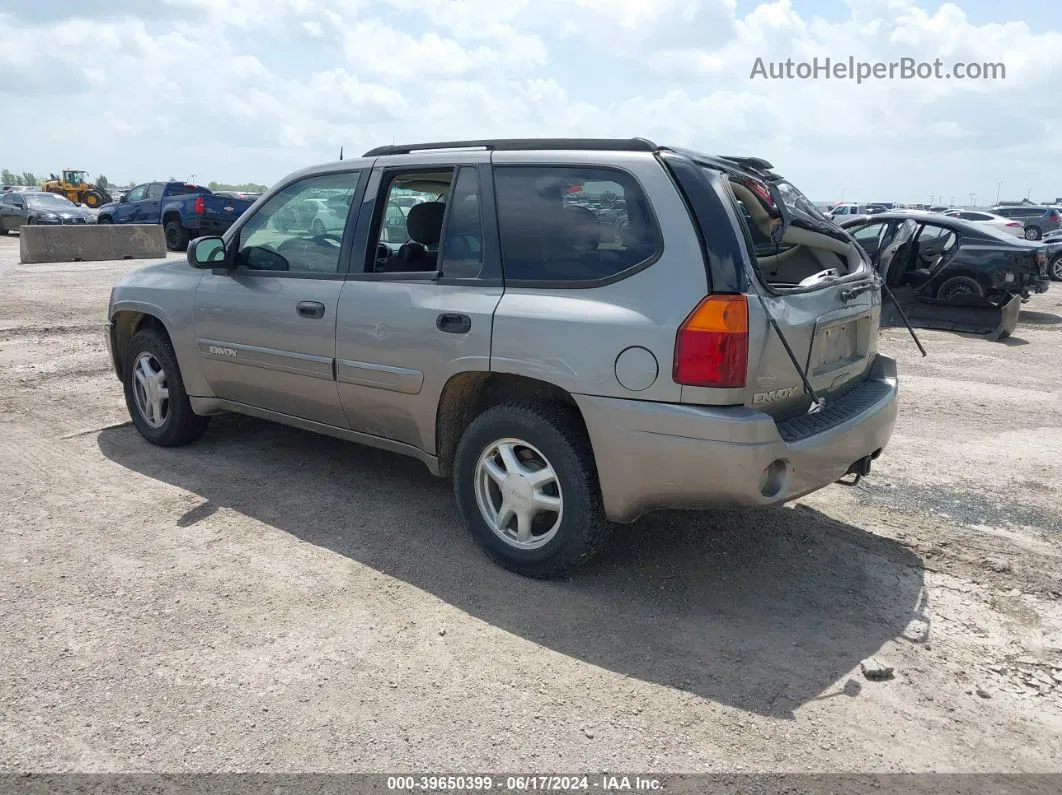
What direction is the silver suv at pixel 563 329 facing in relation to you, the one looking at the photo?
facing away from the viewer and to the left of the viewer

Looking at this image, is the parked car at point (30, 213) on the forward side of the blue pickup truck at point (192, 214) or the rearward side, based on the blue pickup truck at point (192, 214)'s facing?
on the forward side

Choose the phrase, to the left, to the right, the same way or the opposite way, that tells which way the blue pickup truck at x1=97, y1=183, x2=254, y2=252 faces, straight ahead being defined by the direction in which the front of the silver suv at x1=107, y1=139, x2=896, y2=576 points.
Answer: the same way

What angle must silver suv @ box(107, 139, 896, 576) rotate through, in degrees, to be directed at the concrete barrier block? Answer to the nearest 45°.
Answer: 0° — it already faces it

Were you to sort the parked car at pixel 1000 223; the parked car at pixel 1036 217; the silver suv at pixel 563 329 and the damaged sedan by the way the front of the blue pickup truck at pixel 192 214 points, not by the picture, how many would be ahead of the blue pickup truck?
0

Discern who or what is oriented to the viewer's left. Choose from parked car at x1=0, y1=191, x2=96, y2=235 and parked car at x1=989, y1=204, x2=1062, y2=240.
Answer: parked car at x1=989, y1=204, x2=1062, y2=240

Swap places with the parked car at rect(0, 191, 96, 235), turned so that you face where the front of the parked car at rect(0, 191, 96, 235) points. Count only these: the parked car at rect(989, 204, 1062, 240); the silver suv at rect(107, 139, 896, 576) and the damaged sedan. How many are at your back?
0

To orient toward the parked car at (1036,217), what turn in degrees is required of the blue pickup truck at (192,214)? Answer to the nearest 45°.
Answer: approximately 135° to its right

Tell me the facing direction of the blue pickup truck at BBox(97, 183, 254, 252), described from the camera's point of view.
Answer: facing away from the viewer and to the left of the viewer

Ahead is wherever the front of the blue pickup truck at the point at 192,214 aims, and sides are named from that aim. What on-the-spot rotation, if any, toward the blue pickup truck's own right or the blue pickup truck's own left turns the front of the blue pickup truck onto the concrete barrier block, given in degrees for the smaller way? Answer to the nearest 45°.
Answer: approximately 90° to the blue pickup truck's own left

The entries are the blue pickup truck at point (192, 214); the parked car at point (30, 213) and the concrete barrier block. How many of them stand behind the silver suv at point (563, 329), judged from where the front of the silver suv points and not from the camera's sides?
0

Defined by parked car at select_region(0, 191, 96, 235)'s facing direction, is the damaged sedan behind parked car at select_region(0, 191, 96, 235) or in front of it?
in front

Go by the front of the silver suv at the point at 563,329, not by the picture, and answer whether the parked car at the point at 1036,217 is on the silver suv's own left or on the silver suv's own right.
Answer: on the silver suv's own right

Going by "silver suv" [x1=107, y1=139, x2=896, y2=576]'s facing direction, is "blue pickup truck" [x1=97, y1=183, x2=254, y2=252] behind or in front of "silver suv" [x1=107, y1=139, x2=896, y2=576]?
in front

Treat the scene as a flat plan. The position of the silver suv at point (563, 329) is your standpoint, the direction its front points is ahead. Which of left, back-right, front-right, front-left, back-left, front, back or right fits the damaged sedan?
right

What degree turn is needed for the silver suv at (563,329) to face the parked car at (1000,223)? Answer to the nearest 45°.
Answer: approximately 90° to its right

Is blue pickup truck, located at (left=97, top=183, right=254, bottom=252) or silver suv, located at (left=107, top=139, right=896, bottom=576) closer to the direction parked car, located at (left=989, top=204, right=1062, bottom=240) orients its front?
the blue pickup truck

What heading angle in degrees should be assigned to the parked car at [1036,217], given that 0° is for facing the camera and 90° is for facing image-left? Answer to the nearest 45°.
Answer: approximately 90°

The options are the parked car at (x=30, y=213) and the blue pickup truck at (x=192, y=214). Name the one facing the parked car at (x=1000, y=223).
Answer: the parked car at (x=30, y=213)
